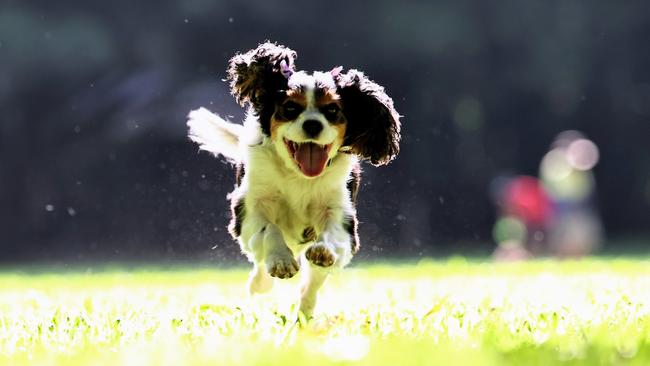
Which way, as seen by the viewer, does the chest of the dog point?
toward the camera

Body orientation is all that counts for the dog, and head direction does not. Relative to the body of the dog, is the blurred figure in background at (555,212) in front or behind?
behind

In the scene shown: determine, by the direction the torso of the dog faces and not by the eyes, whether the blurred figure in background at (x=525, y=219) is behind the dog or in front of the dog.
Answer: behind
